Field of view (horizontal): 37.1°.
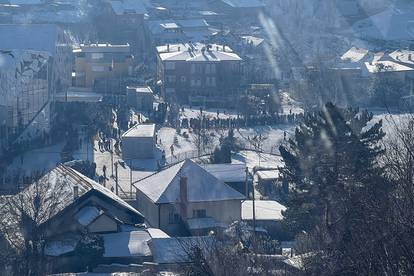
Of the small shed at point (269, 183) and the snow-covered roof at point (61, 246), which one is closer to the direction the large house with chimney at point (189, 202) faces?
the snow-covered roof

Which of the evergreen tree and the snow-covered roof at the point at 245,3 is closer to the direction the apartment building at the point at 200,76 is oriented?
the evergreen tree

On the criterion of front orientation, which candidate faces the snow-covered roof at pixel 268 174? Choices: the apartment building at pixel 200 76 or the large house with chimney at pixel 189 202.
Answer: the apartment building

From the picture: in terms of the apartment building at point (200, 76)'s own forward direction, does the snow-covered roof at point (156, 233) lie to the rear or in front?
in front

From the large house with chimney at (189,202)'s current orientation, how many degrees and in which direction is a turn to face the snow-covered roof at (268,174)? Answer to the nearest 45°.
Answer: approximately 135° to its left

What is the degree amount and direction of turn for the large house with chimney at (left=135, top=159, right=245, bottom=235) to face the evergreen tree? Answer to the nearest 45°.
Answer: approximately 90° to its left

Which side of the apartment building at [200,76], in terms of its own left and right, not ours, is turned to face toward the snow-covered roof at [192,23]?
back

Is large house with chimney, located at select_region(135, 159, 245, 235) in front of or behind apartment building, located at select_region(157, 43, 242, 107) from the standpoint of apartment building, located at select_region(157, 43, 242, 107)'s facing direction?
in front

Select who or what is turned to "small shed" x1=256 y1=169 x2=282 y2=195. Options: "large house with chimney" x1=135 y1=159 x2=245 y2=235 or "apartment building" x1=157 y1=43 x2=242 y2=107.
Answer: the apartment building

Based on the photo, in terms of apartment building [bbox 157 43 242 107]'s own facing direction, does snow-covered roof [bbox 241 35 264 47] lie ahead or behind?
behind

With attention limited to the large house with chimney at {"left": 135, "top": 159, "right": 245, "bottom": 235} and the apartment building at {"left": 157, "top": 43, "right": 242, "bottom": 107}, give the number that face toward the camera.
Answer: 2

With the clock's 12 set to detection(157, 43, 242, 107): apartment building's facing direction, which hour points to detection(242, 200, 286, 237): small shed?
The small shed is roughly at 12 o'clock from the apartment building.
